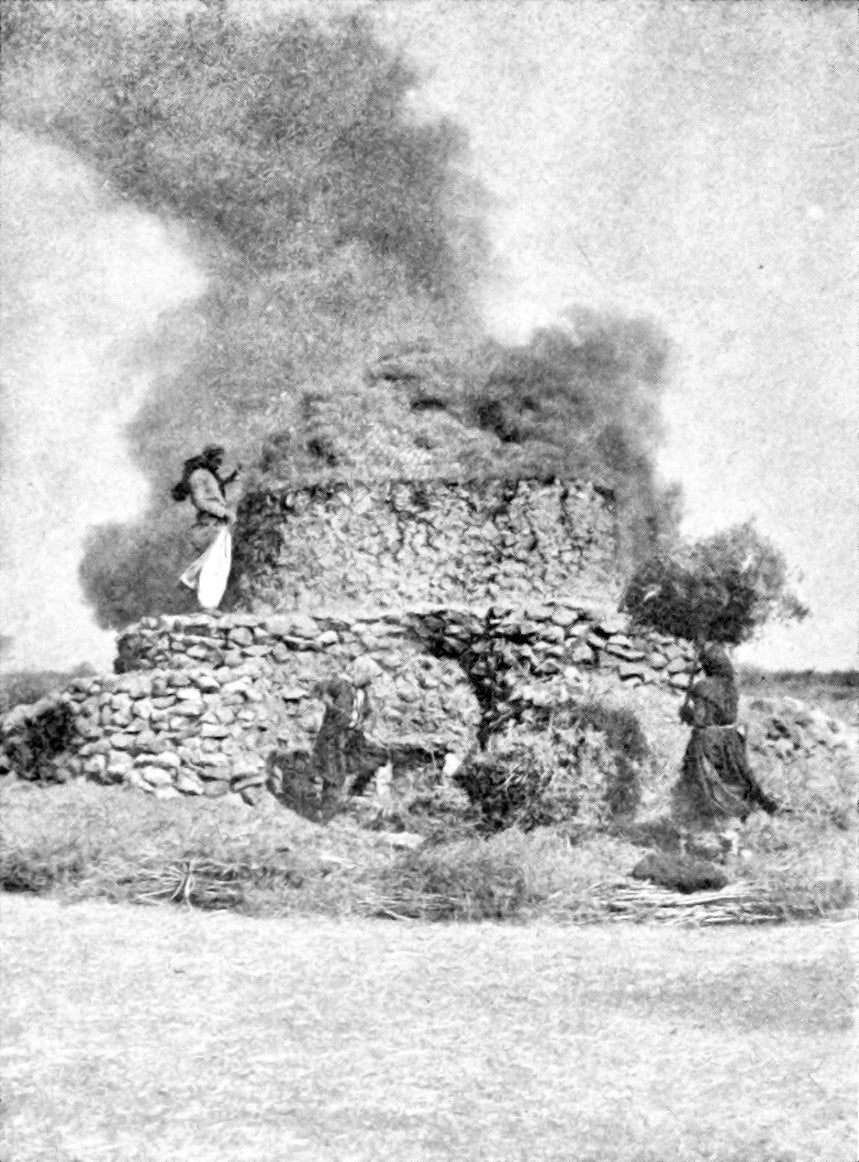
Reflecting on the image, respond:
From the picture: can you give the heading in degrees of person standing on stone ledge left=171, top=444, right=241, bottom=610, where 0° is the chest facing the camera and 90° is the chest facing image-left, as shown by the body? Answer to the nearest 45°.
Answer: approximately 270°

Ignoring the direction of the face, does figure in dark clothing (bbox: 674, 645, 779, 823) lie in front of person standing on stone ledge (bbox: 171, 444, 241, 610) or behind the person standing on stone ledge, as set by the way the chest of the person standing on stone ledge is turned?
in front

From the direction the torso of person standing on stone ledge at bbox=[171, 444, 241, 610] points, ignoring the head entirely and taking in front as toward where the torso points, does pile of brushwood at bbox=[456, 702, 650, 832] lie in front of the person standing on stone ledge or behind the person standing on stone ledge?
in front
